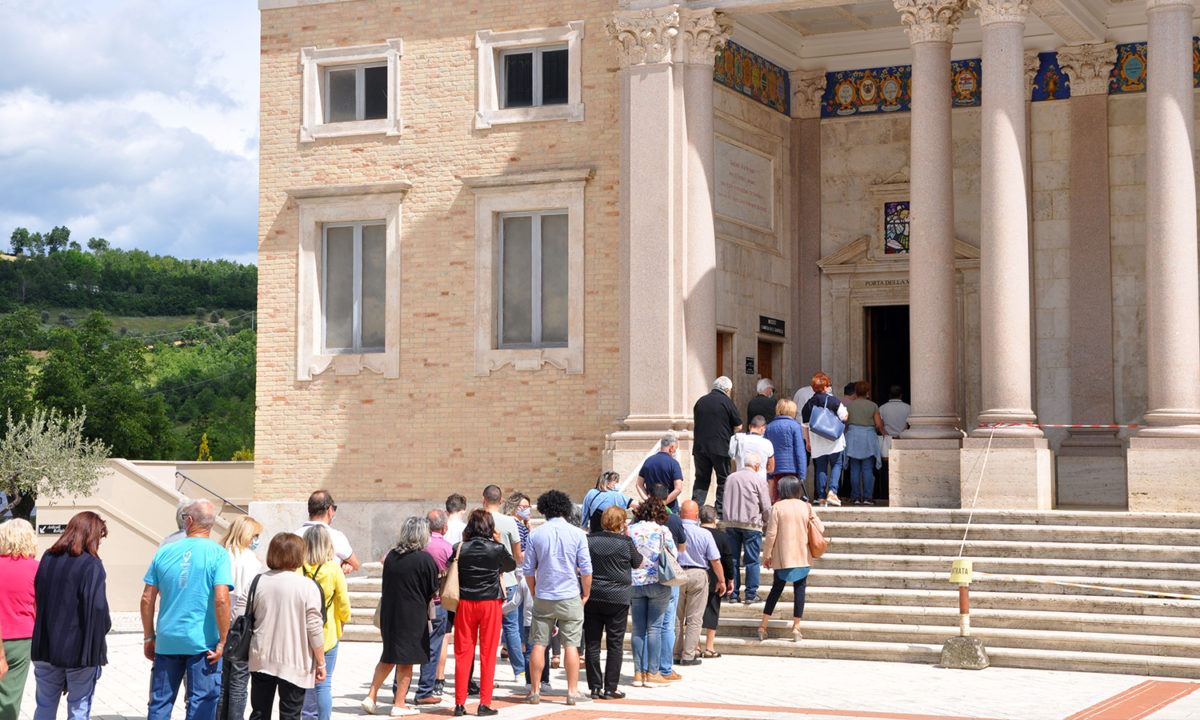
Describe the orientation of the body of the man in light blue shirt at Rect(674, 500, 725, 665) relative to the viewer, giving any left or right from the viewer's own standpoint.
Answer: facing away from the viewer and to the right of the viewer

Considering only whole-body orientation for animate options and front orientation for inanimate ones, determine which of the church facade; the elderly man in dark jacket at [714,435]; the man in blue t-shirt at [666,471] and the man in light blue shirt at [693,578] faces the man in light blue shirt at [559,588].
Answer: the church facade

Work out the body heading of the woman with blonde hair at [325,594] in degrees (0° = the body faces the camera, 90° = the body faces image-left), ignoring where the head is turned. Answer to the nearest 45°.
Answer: approximately 225°

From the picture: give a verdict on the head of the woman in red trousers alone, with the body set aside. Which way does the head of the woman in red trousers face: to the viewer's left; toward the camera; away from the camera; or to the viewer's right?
away from the camera

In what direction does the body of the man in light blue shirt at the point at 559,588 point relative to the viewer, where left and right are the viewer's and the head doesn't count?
facing away from the viewer

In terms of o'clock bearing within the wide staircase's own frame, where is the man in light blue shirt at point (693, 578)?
The man in light blue shirt is roughly at 2 o'clock from the wide staircase.

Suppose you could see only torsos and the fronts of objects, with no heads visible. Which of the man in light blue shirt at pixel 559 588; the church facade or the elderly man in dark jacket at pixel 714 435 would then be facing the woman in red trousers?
the church facade

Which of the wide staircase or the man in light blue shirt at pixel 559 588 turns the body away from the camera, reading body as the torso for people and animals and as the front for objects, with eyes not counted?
the man in light blue shirt

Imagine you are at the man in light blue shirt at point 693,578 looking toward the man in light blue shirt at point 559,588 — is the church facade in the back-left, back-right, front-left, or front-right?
back-right

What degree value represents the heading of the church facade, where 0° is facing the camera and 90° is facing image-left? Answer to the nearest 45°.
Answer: approximately 0°

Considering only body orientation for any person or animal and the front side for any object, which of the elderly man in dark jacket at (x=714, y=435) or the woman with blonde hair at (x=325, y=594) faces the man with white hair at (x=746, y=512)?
the woman with blonde hair

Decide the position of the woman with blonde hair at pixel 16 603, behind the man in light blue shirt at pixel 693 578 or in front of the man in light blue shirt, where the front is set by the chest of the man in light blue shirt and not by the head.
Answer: behind

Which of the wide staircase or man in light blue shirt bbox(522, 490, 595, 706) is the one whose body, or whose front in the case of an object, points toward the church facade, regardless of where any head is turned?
the man in light blue shirt

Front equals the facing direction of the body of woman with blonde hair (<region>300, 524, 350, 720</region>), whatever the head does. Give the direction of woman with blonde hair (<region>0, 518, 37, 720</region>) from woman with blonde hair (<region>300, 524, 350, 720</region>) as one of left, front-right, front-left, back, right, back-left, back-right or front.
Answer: back-left

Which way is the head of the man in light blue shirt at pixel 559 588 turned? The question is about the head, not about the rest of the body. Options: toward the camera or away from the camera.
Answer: away from the camera
